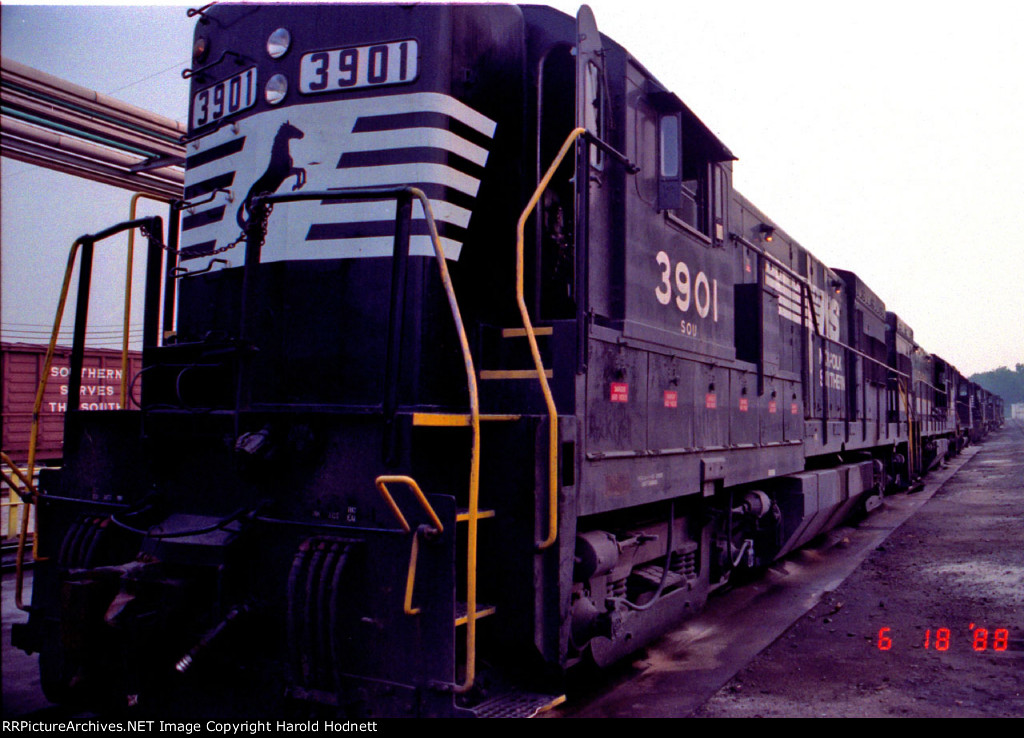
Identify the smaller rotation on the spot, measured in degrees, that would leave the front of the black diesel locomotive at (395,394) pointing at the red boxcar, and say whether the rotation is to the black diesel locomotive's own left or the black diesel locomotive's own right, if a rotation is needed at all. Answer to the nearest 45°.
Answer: approximately 90° to the black diesel locomotive's own right

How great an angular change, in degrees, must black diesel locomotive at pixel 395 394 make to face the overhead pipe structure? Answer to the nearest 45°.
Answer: approximately 90° to its right

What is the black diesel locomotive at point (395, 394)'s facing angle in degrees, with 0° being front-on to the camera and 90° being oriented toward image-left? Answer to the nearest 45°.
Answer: approximately 45°
